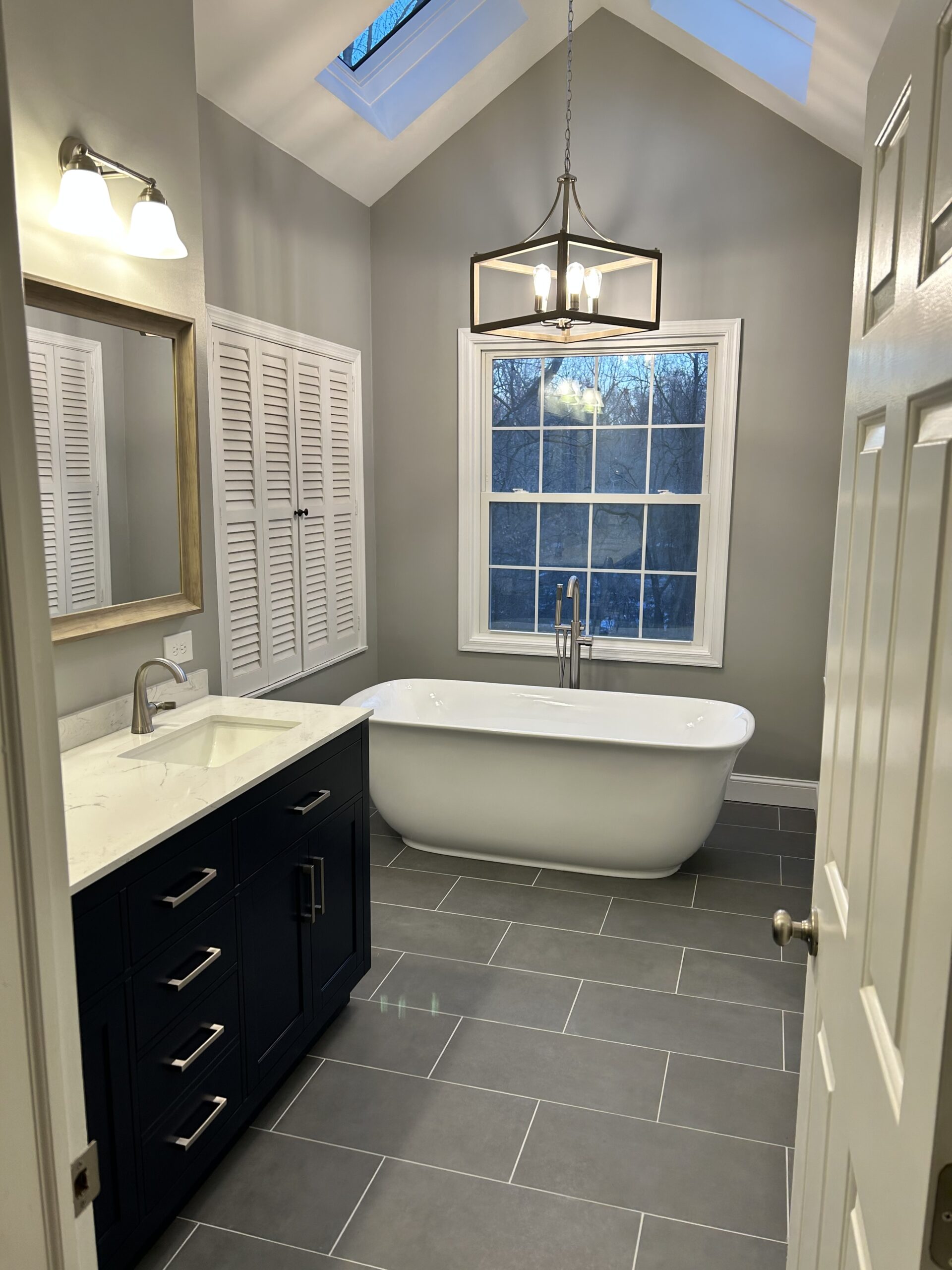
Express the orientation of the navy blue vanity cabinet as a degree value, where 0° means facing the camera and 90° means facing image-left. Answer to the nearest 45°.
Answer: approximately 315°

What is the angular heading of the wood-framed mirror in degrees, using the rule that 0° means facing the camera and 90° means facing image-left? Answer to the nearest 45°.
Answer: approximately 315°

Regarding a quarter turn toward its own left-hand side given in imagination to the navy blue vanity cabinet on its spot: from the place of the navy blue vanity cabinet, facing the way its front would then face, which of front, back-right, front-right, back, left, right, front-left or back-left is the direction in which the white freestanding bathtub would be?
front

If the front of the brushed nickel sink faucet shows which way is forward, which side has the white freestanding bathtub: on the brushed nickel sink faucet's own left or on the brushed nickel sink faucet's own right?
on the brushed nickel sink faucet's own left

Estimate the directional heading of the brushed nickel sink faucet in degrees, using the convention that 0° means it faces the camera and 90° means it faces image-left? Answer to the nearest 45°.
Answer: approximately 315°

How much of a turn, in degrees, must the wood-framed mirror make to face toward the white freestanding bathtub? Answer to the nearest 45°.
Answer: approximately 45° to its left
